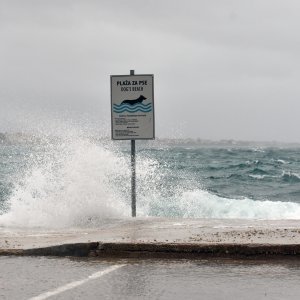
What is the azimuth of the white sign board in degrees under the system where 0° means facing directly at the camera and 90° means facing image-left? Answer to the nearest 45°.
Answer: approximately 0°
